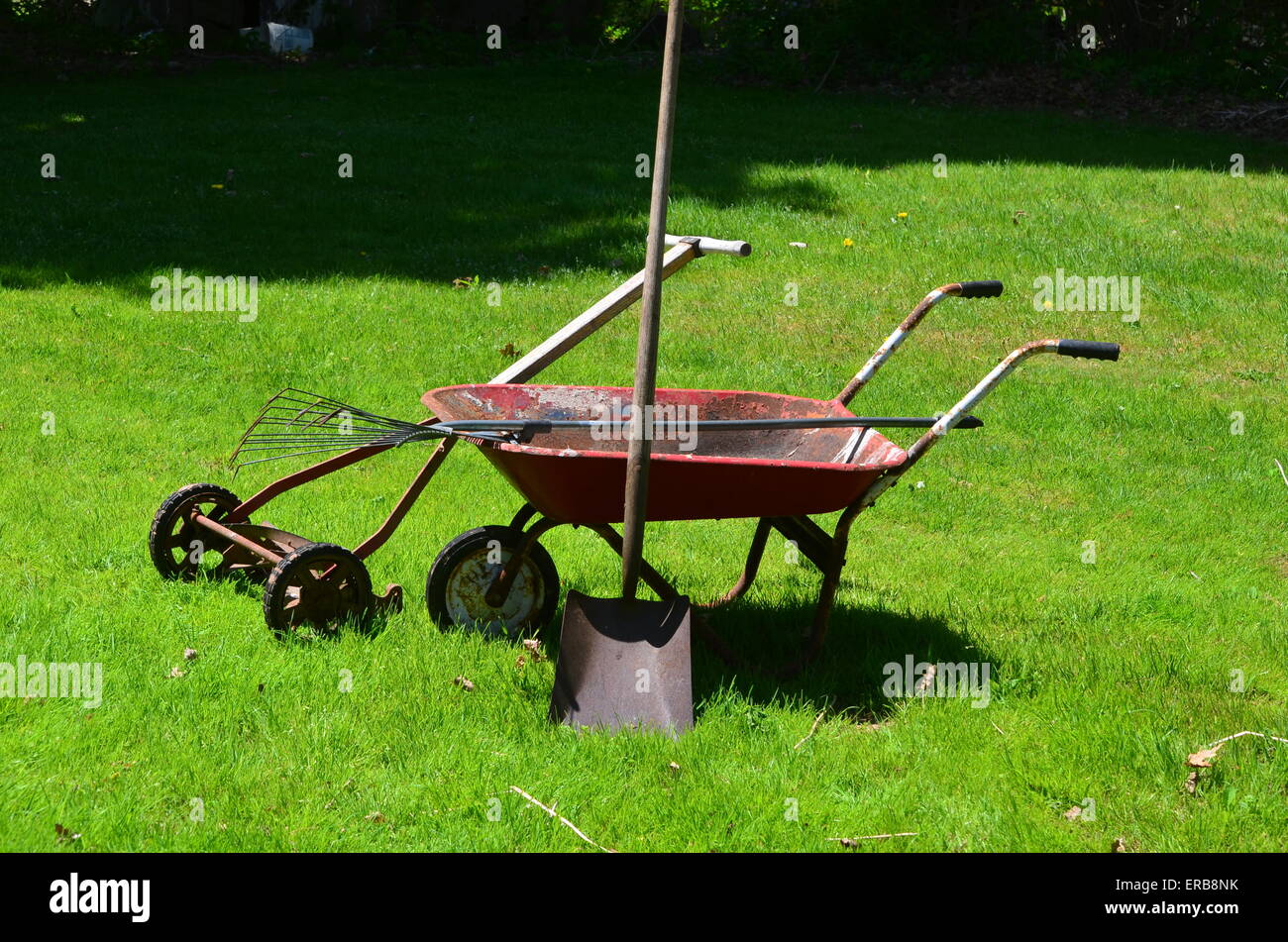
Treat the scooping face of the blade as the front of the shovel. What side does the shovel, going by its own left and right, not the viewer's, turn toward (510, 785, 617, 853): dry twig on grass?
front

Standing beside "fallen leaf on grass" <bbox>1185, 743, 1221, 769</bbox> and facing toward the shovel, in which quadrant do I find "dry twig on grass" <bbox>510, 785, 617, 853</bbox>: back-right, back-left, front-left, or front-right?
front-left

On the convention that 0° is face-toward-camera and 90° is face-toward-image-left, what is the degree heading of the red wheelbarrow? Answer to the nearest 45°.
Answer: approximately 90°

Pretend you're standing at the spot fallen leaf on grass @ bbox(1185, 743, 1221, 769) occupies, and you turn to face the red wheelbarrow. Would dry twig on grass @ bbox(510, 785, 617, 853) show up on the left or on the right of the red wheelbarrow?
left

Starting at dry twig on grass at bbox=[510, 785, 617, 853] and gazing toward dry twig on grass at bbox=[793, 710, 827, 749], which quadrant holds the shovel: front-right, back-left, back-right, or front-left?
front-left

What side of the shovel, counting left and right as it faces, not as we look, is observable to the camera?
front

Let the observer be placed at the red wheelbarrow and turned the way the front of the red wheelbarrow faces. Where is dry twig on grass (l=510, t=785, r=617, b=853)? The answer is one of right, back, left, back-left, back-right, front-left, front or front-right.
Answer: left

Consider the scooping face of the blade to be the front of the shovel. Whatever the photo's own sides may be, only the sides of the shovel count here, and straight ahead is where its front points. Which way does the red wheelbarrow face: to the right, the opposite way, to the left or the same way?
to the right
